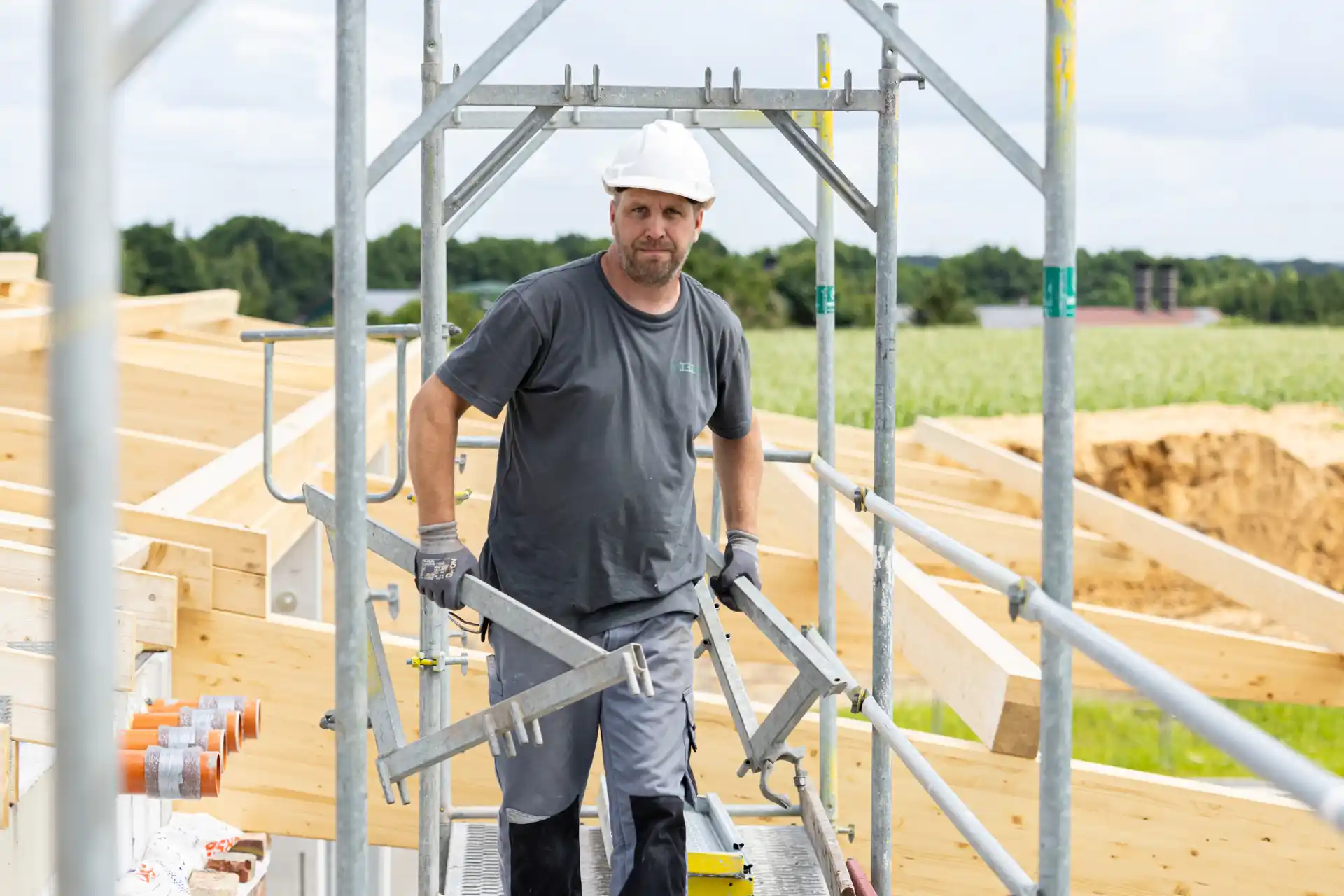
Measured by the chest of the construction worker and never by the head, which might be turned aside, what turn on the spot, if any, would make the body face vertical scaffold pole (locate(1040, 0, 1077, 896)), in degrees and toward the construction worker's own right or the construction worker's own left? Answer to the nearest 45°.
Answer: approximately 45° to the construction worker's own left

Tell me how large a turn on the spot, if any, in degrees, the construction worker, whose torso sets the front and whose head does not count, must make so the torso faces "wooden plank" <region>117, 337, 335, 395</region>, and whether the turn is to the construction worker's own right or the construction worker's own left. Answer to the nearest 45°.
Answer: approximately 180°

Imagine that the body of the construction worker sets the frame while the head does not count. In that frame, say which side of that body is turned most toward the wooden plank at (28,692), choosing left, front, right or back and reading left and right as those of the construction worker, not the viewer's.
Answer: right

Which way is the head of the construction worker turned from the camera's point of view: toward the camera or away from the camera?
toward the camera

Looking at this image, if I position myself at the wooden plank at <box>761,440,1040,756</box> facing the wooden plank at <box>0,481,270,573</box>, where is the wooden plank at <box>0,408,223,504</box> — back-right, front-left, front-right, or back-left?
front-right

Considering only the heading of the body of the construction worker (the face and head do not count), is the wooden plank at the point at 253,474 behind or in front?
behind

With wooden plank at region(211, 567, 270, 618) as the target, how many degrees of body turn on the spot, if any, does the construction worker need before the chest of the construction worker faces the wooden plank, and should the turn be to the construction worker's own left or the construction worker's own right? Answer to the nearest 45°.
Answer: approximately 135° to the construction worker's own right

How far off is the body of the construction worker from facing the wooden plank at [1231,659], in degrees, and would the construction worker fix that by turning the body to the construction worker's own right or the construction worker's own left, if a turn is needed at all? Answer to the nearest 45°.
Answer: approximately 135° to the construction worker's own left

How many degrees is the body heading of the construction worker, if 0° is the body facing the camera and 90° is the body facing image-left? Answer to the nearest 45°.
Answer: approximately 0°

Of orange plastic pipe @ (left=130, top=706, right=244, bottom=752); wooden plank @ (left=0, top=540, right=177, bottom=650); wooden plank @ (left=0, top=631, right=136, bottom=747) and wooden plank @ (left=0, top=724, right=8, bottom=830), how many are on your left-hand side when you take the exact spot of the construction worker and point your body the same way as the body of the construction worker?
0

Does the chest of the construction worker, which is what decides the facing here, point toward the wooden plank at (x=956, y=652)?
no
